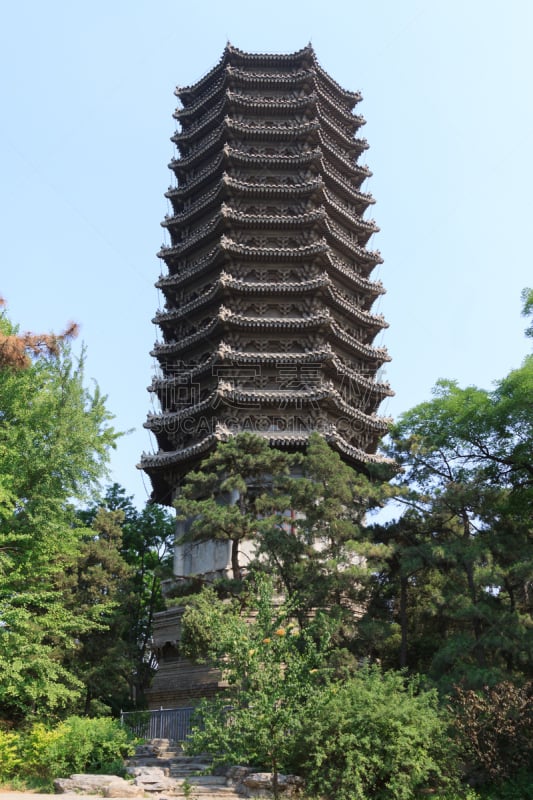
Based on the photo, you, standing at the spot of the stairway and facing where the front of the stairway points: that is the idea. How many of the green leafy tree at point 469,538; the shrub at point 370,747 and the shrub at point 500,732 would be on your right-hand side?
0

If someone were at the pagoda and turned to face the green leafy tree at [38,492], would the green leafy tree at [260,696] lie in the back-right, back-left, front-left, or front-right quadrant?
front-left

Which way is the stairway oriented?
toward the camera

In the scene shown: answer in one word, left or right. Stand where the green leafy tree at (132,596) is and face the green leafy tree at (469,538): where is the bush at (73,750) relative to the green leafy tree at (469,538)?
right

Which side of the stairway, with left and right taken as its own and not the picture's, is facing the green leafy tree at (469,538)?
left

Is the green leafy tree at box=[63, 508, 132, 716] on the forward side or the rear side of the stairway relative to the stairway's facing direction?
on the rear side

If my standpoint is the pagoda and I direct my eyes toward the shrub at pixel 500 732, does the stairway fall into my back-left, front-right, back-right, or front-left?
front-right

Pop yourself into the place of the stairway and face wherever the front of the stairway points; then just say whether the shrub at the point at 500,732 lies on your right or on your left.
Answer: on your left

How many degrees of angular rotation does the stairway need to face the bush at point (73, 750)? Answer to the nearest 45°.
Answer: approximately 135° to its right

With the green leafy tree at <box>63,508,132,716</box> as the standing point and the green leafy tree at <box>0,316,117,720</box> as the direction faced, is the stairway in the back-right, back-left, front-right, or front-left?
front-left

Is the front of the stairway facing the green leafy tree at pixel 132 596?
no
